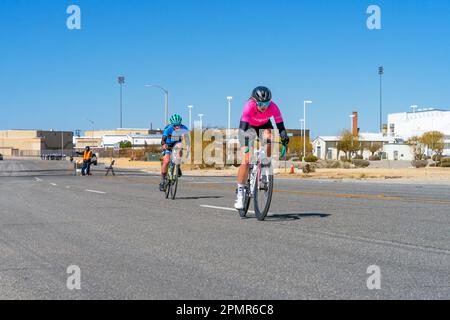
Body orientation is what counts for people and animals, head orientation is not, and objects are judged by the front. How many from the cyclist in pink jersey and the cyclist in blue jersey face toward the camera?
2

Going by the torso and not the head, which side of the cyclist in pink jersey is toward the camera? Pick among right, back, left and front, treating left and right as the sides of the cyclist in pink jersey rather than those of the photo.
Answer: front

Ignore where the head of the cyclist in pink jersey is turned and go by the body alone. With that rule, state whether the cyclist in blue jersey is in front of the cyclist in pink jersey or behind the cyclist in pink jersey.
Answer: behind

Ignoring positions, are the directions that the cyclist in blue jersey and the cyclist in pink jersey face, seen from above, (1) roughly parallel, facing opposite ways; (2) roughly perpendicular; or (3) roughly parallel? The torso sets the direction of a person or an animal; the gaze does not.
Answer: roughly parallel

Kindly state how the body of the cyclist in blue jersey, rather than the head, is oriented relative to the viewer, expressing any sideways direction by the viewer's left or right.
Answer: facing the viewer

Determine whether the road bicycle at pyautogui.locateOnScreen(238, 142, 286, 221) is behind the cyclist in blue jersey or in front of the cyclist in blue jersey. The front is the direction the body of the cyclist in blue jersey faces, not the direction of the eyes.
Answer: in front

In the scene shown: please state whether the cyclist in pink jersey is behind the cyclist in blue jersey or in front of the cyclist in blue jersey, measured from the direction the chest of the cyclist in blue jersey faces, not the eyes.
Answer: in front
